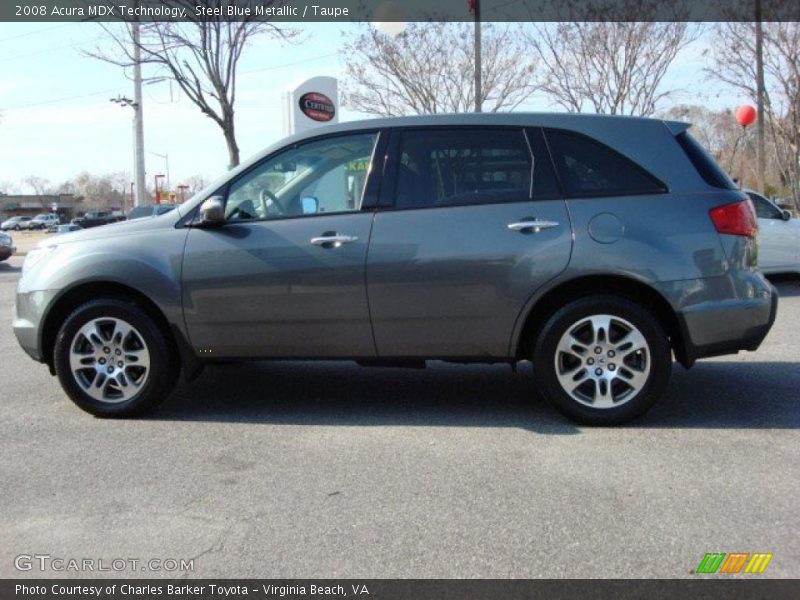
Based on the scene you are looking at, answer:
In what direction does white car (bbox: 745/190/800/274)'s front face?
to the viewer's right

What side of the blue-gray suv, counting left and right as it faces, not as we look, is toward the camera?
left

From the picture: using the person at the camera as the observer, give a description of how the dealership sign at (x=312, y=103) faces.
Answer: facing the viewer and to the right of the viewer

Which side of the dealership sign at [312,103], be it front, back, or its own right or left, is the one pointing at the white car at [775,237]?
front

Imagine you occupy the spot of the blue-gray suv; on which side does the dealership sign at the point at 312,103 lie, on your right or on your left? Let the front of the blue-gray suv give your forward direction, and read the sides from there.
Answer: on your right

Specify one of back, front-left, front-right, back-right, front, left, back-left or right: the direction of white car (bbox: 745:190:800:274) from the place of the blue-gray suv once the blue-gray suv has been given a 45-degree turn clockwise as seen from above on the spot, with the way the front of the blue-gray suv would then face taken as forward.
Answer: right

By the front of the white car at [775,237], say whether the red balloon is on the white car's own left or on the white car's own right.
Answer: on the white car's own left

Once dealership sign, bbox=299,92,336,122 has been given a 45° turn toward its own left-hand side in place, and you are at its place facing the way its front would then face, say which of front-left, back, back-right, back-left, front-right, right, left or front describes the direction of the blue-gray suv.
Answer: right

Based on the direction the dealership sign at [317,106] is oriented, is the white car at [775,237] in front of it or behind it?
in front

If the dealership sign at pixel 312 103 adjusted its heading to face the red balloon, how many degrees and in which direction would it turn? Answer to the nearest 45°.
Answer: approximately 45° to its left

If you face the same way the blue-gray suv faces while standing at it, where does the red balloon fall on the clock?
The red balloon is roughly at 4 o'clock from the blue-gray suv.
